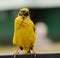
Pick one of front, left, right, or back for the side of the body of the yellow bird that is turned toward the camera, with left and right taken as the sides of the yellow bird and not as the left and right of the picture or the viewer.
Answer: front
